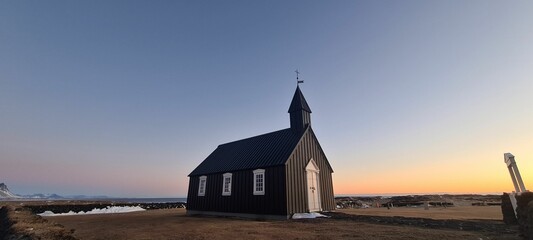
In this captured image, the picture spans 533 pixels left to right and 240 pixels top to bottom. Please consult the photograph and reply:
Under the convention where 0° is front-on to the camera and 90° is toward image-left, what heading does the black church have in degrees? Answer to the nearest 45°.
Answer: approximately 315°

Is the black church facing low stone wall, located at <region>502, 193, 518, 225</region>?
yes
